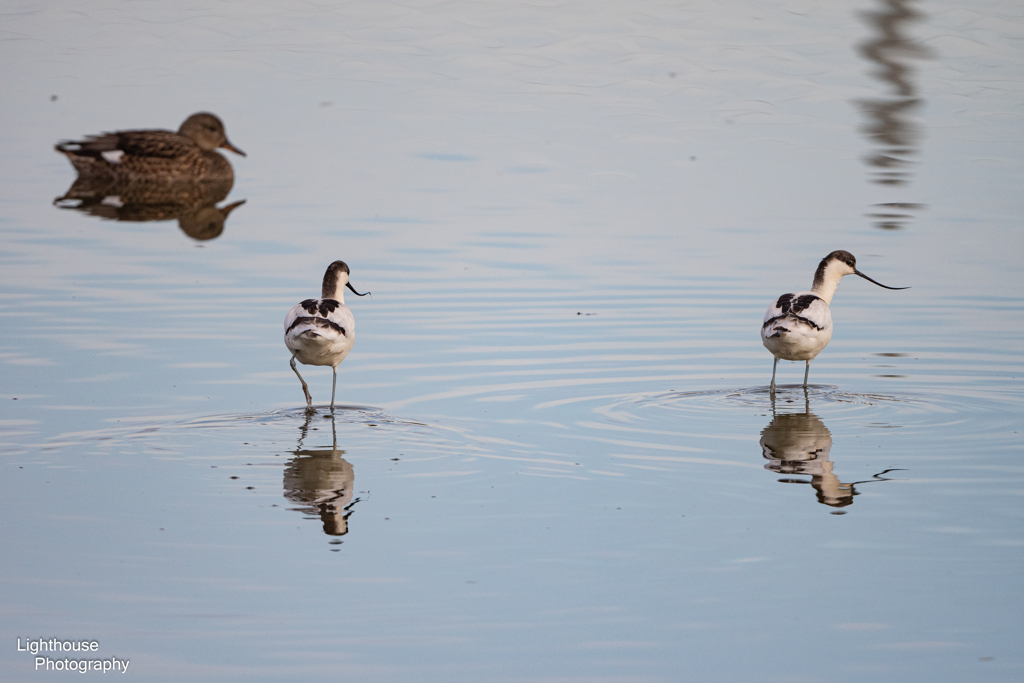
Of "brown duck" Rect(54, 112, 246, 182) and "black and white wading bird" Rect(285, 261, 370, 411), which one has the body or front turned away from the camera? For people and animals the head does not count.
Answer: the black and white wading bird

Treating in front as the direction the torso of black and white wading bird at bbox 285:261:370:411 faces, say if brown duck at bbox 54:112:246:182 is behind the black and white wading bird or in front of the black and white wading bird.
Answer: in front

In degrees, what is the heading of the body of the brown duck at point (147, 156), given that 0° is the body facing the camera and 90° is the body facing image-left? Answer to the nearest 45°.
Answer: approximately 270°

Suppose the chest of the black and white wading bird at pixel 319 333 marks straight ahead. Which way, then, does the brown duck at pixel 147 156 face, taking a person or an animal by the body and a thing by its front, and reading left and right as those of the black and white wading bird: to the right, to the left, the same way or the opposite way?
to the right

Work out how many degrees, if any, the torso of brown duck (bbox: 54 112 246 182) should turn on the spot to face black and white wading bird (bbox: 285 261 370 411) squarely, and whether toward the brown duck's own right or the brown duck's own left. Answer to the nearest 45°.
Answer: approximately 90° to the brown duck's own right

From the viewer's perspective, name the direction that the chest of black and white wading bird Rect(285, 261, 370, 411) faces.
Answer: away from the camera

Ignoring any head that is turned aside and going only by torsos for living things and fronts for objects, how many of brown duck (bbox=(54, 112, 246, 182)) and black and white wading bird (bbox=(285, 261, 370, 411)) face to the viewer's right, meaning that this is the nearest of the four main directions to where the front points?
1

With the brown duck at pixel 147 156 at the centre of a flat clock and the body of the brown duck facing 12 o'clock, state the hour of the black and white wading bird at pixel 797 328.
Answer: The black and white wading bird is roughly at 2 o'clock from the brown duck.

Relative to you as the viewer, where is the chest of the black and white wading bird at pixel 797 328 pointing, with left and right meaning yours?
facing away from the viewer and to the right of the viewer
